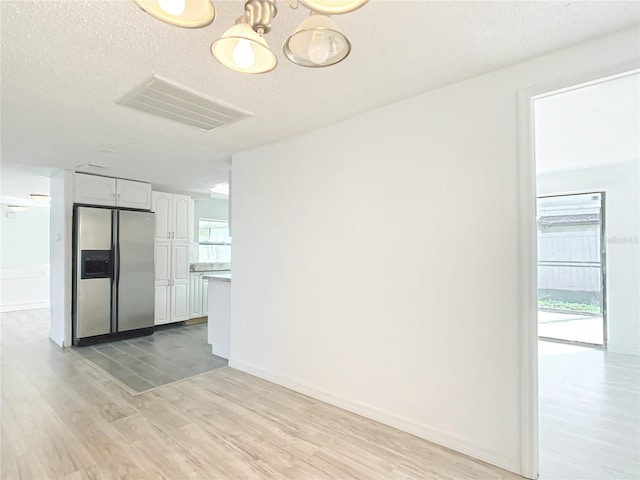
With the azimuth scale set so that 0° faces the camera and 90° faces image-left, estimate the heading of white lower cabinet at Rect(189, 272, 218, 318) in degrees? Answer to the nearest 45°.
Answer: approximately 0°

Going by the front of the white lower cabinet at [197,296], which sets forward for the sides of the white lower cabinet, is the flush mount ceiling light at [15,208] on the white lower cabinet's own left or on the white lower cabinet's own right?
on the white lower cabinet's own right

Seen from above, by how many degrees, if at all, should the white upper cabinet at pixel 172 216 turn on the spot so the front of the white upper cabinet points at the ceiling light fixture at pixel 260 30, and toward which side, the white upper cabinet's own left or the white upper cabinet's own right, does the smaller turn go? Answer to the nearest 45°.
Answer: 0° — it already faces it

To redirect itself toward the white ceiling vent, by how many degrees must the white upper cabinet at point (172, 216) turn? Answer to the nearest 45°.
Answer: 0° — it already faces it

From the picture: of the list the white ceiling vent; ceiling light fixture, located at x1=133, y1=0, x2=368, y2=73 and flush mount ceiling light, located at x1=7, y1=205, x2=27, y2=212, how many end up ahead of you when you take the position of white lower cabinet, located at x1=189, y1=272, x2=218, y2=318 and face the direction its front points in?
2

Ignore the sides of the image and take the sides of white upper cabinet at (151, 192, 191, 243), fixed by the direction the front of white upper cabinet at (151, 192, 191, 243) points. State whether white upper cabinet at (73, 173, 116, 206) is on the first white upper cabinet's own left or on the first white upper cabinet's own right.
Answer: on the first white upper cabinet's own right

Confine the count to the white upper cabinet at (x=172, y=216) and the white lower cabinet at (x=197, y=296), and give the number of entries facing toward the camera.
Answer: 2
